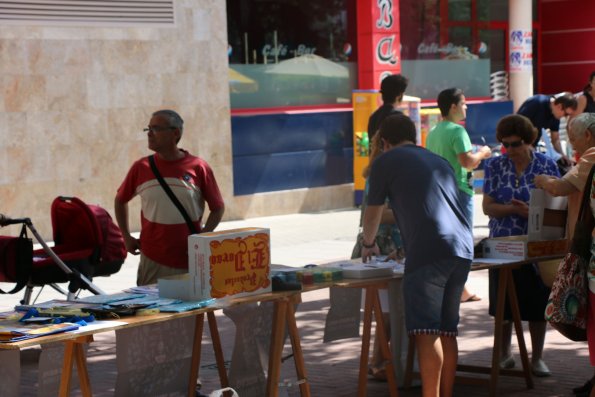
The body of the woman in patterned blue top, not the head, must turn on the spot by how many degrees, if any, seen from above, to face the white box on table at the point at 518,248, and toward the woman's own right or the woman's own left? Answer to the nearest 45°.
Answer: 0° — they already face it

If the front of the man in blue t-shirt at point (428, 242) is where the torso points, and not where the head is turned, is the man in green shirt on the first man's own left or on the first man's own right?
on the first man's own right

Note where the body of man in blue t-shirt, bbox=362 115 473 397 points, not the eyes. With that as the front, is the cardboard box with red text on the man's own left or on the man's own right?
on the man's own left

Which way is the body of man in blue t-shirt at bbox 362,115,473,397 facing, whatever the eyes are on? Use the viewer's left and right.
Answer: facing away from the viewer and to the left of the viewer

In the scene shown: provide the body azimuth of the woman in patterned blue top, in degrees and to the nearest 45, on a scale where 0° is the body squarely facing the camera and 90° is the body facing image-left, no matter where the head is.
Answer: approximately 0°

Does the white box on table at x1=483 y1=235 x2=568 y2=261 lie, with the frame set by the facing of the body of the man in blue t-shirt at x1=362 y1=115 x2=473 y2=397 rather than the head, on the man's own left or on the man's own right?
on the man's own right

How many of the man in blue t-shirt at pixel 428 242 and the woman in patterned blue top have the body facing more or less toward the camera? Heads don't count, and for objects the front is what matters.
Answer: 1

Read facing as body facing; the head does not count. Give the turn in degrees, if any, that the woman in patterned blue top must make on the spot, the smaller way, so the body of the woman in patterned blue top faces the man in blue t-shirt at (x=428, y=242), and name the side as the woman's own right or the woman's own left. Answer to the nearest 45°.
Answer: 0° — they already face them

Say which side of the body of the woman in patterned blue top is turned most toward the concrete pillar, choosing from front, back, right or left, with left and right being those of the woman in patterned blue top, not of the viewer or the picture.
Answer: back

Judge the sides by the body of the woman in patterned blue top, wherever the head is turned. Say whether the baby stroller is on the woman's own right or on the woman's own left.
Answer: on the woman's own right

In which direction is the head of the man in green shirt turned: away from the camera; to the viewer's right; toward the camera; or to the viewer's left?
to the viewer's right

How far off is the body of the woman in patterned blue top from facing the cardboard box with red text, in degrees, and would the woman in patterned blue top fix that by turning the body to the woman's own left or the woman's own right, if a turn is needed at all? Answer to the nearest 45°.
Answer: approximately 45° to the woman's own right
